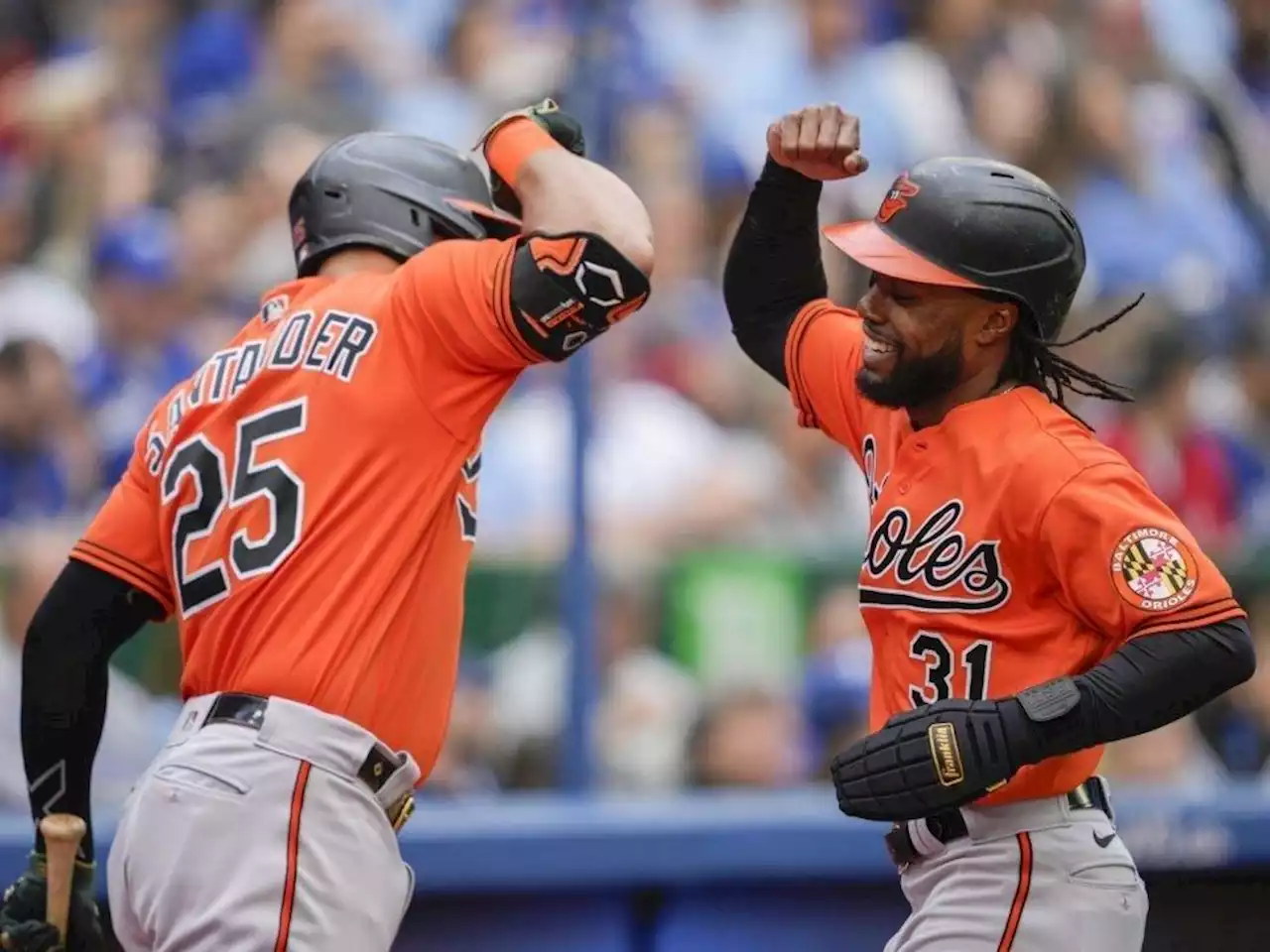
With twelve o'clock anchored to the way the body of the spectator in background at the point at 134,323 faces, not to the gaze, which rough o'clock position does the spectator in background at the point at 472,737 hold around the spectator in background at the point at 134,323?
the spectator in background at the point at 472,737 is roughly at 11 o'clock from the spectator in background at the point at 134,323.

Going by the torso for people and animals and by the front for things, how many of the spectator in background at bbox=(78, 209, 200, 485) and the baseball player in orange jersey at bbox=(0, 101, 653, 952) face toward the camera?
1

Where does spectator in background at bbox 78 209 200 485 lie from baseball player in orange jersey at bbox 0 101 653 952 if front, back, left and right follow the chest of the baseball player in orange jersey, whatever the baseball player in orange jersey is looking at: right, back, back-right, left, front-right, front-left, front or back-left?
front-left

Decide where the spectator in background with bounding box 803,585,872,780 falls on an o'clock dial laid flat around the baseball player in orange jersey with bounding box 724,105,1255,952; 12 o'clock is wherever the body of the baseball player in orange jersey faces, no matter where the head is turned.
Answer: The spectator in background is roughly at 4 o'clock from the baseball player in orange jersey.

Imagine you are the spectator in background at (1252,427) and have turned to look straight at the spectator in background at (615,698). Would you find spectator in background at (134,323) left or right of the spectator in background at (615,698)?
right

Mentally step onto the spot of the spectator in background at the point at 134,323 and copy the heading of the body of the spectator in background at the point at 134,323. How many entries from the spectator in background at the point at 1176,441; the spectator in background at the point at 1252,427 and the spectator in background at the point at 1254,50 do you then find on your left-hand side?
3

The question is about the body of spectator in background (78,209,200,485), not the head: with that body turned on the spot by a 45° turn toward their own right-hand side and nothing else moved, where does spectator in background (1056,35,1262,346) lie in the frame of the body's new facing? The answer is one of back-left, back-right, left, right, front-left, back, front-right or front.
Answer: back-left

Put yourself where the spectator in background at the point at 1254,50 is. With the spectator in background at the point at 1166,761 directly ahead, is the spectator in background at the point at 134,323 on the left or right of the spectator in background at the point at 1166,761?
right

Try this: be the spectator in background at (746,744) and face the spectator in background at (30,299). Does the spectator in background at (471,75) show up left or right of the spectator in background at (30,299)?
right

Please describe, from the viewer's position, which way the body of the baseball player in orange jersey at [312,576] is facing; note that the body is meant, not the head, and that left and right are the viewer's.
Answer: facing away from the viewer and to the right of the viewer

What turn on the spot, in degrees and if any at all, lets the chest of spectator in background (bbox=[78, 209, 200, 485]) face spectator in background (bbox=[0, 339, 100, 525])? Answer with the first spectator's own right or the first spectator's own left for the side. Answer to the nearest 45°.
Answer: approximately 45° to the first spectator's own right

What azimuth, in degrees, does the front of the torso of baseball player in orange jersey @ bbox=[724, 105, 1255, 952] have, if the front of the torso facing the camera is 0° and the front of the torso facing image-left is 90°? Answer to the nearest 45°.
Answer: approximately 45°

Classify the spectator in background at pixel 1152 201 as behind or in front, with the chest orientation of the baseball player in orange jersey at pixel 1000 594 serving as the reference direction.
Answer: behind

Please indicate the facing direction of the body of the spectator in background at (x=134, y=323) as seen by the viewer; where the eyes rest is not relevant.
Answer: toward the camera

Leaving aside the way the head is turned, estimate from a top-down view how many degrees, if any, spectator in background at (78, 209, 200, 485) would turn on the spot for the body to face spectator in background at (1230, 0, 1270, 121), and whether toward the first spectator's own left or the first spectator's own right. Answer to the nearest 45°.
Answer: approximately 90° to the first spectator's own left
